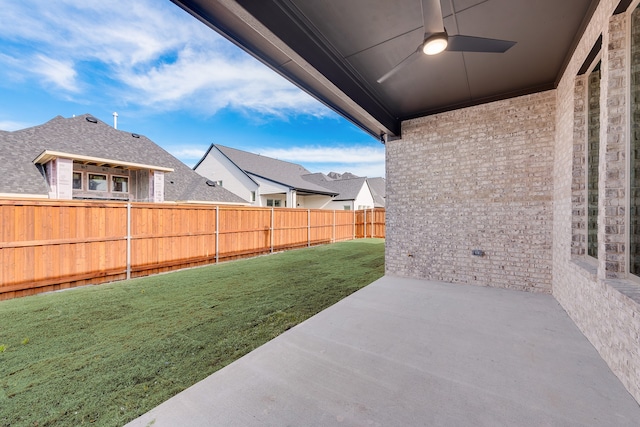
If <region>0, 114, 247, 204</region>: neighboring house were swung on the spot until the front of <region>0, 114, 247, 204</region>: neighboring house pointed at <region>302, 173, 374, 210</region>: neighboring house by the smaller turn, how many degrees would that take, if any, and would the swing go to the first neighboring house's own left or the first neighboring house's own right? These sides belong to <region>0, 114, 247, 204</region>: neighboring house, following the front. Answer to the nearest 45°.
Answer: approximately 90° to the first neighboring house's own right

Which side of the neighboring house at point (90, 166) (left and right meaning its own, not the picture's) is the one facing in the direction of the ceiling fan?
back

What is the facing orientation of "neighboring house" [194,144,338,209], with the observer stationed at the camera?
facing away from the viewer and to the left of the viewer

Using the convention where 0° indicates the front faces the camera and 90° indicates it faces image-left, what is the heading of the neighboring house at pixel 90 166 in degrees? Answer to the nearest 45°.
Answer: approximately 180°

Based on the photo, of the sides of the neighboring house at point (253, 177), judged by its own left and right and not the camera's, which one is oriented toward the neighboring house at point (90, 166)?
left

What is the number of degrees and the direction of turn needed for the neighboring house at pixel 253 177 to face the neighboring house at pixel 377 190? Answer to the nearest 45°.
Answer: approximately 90° to its right
